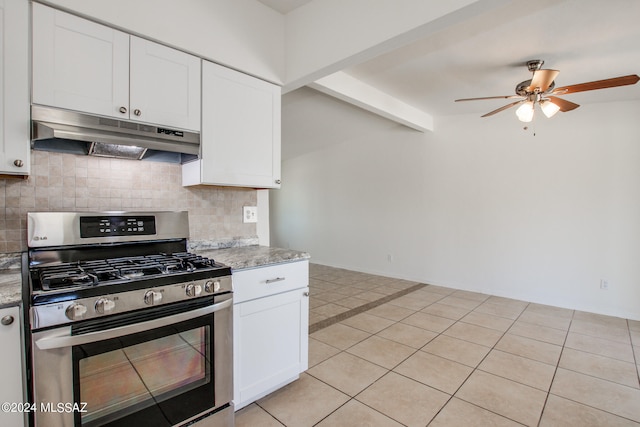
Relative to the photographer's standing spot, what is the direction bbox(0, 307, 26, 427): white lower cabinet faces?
facing the viewer

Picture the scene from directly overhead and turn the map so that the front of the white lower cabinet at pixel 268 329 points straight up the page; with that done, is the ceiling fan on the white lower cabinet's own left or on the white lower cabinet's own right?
on the white lower cabinet's own left

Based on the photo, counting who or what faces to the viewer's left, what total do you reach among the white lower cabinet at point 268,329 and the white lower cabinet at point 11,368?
0

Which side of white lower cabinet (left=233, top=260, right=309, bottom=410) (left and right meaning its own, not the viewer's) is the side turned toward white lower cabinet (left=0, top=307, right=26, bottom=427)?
right

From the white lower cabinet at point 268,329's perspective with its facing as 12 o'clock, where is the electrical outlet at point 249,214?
The electrical outlet is roughly at 7 o'clock from the white lower cabinet.

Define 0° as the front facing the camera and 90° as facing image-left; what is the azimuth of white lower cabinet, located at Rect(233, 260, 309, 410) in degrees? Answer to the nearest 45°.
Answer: approximately 315°

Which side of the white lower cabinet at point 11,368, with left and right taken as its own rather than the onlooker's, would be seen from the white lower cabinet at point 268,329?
left

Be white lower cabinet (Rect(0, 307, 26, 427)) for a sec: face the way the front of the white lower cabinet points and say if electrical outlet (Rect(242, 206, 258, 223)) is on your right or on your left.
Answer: on your left
